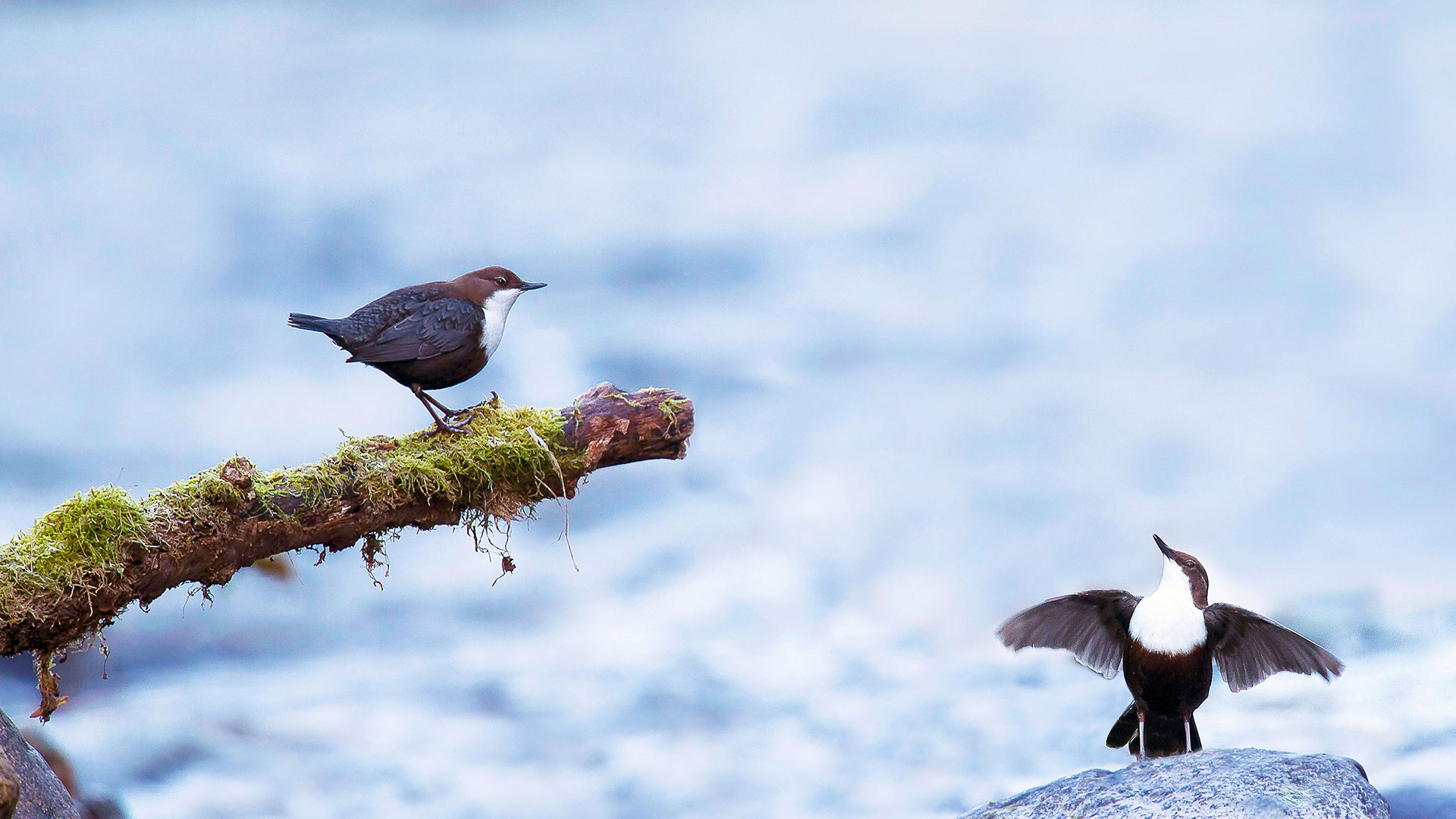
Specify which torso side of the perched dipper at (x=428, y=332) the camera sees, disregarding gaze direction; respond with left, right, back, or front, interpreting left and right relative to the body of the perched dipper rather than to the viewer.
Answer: right

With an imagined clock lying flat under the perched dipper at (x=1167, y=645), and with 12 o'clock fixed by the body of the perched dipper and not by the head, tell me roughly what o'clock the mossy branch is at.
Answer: The mossy branch is roughly at 2 o'clock from the perched dipper.

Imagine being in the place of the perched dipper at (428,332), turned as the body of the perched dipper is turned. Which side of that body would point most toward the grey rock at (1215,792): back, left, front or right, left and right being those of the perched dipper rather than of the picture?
front

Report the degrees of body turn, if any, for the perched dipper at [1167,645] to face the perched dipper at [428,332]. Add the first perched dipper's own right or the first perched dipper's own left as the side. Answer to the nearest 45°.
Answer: approximately 45° to the first perched dipper's own right

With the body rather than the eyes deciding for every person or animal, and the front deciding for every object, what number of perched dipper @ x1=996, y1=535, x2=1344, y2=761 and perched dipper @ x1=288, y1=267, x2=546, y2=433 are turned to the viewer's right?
1

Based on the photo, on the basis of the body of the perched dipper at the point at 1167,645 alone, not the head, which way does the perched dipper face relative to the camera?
toward the camera

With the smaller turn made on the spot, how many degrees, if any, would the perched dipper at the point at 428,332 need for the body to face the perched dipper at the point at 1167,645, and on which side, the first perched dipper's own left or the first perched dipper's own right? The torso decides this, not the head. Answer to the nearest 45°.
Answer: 0° — it already faces it

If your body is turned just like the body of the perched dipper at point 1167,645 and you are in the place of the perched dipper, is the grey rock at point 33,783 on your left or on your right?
on your right
